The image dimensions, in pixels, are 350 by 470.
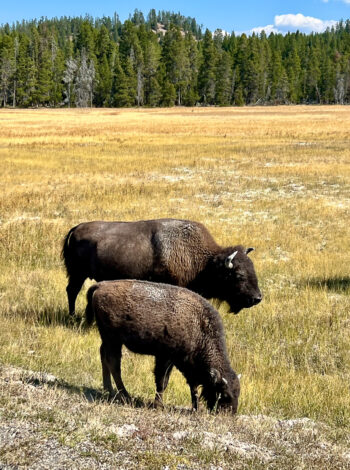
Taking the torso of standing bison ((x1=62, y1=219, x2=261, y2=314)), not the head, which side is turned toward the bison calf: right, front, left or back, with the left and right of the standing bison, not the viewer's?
right

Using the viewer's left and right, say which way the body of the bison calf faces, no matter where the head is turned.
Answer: facing to the right of the viewer

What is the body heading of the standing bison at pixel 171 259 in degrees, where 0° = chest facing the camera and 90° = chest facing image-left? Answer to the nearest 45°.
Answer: approximately 270°

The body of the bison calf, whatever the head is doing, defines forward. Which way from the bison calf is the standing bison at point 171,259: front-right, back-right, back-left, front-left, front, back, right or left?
left

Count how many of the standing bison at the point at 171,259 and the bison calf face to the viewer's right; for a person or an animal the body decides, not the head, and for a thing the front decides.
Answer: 2
